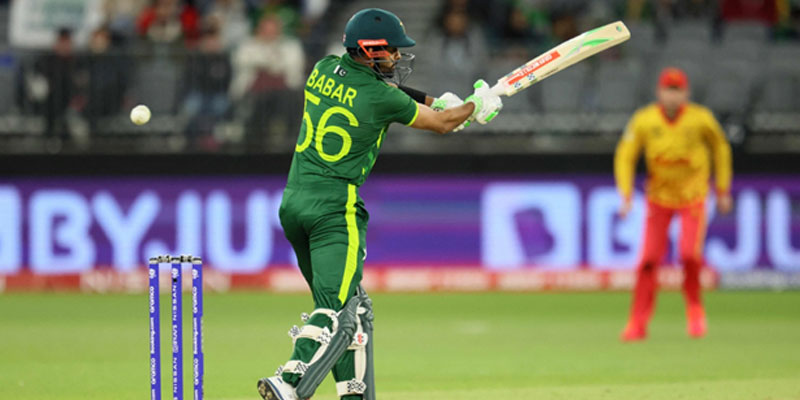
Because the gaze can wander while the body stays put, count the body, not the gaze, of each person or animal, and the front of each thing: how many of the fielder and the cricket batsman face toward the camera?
1

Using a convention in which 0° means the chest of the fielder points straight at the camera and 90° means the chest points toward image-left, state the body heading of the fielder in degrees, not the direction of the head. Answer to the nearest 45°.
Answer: approximately 0°

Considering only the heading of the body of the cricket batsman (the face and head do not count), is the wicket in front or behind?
behind

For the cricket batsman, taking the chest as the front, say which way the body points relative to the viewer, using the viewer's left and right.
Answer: facing away from the viewer and to the right of the viewer

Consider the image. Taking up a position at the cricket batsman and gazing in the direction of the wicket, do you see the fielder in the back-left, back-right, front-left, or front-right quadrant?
back-right

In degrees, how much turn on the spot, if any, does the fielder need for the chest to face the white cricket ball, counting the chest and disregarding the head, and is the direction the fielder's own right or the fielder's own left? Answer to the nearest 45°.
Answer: approximately 45° to the fielder's own right

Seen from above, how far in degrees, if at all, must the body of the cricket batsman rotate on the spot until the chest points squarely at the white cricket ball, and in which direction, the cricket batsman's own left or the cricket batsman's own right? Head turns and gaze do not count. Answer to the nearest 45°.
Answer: approximately 135° to the cricket batsman's own left

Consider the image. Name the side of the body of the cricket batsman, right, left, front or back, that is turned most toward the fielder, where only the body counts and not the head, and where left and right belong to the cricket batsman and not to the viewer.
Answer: front

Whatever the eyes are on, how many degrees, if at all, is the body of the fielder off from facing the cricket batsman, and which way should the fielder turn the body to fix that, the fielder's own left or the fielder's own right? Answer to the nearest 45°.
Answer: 0° — they already face them
